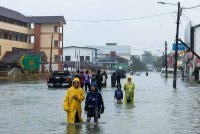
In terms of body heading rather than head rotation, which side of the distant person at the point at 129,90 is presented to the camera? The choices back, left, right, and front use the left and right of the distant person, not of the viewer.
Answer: front

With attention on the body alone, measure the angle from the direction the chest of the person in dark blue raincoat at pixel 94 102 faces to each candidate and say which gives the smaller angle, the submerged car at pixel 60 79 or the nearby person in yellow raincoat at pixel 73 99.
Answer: the nearby person in yellow raincoat

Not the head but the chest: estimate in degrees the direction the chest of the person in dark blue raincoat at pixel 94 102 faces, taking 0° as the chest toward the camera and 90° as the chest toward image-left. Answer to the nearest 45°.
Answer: approximately 0°

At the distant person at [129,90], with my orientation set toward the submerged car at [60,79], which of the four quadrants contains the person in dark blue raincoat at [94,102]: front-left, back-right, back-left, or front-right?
back-left

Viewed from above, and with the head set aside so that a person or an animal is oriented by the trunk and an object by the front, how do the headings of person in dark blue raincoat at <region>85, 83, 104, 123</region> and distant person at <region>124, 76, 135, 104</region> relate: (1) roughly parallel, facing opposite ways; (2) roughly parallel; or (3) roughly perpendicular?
roughly parallel

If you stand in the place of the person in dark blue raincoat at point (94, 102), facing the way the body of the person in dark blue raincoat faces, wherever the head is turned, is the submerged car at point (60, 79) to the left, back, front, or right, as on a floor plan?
back

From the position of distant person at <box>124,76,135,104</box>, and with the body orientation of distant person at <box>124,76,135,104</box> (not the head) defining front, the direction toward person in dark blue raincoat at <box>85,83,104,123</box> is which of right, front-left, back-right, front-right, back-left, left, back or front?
front

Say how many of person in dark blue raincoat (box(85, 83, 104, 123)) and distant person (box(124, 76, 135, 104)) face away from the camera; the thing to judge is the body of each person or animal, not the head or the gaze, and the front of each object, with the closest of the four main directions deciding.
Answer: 0
